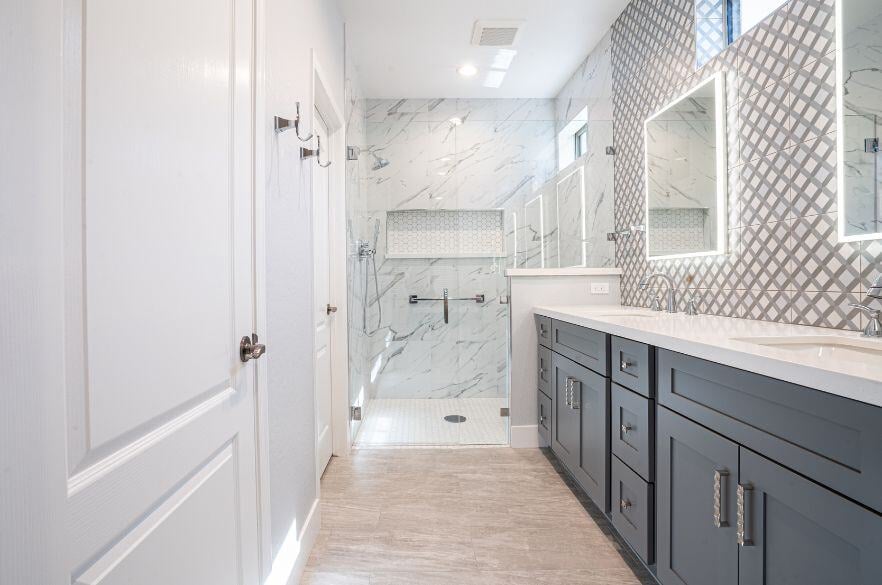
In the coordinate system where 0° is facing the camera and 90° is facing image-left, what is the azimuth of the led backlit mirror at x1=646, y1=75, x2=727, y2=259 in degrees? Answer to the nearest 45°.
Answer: approximately 45°

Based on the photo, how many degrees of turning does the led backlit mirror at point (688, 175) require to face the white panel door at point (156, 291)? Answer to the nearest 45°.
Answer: approximately 45° to its left
